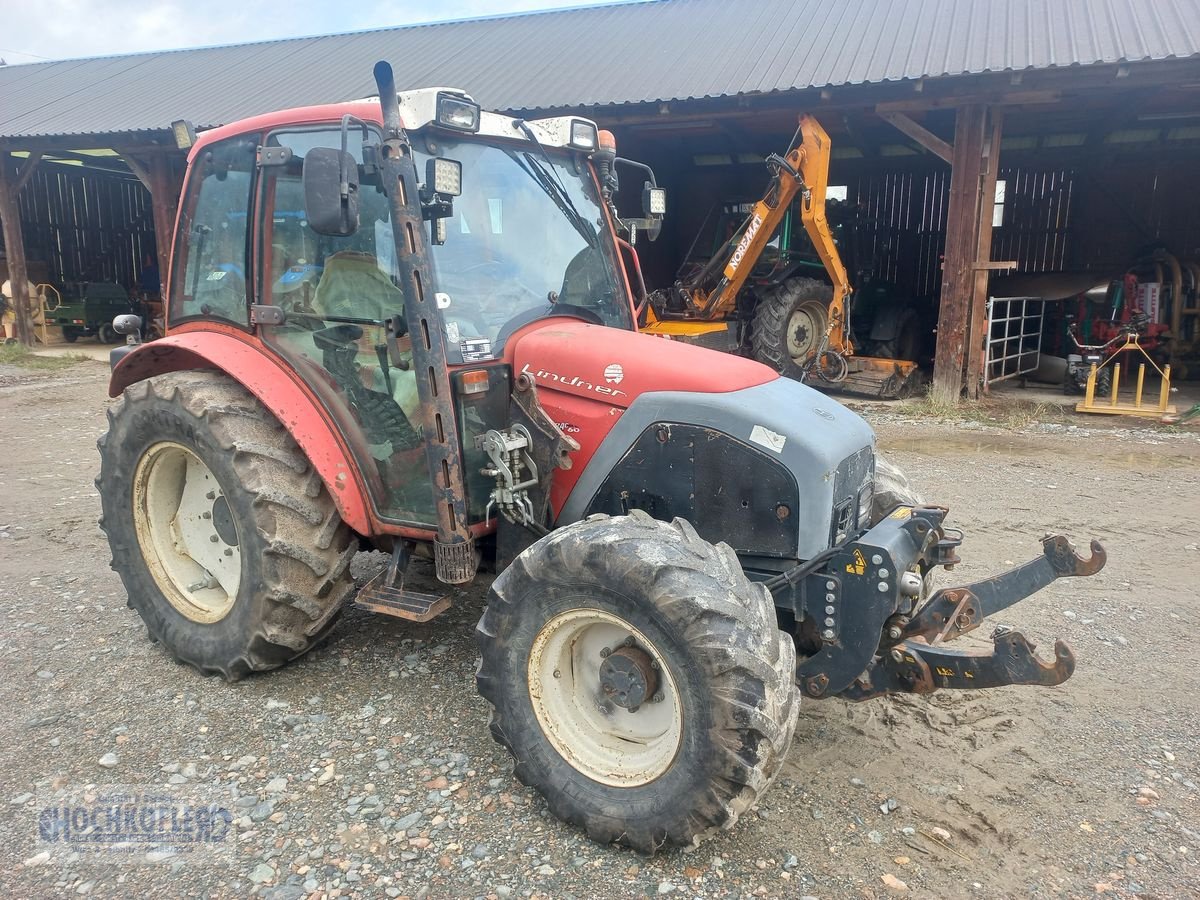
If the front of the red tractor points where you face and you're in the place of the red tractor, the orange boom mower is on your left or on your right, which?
on your left

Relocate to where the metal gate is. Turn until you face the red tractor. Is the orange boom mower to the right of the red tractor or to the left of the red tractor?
right

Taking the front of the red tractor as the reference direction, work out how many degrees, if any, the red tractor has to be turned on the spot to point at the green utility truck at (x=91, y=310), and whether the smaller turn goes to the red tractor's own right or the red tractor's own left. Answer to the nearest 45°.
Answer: approximately 180°

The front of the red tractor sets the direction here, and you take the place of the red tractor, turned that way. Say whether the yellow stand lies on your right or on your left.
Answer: on your left

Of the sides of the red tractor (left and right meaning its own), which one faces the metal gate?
left

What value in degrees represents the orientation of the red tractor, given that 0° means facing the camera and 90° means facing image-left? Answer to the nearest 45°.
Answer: approximately 315°
